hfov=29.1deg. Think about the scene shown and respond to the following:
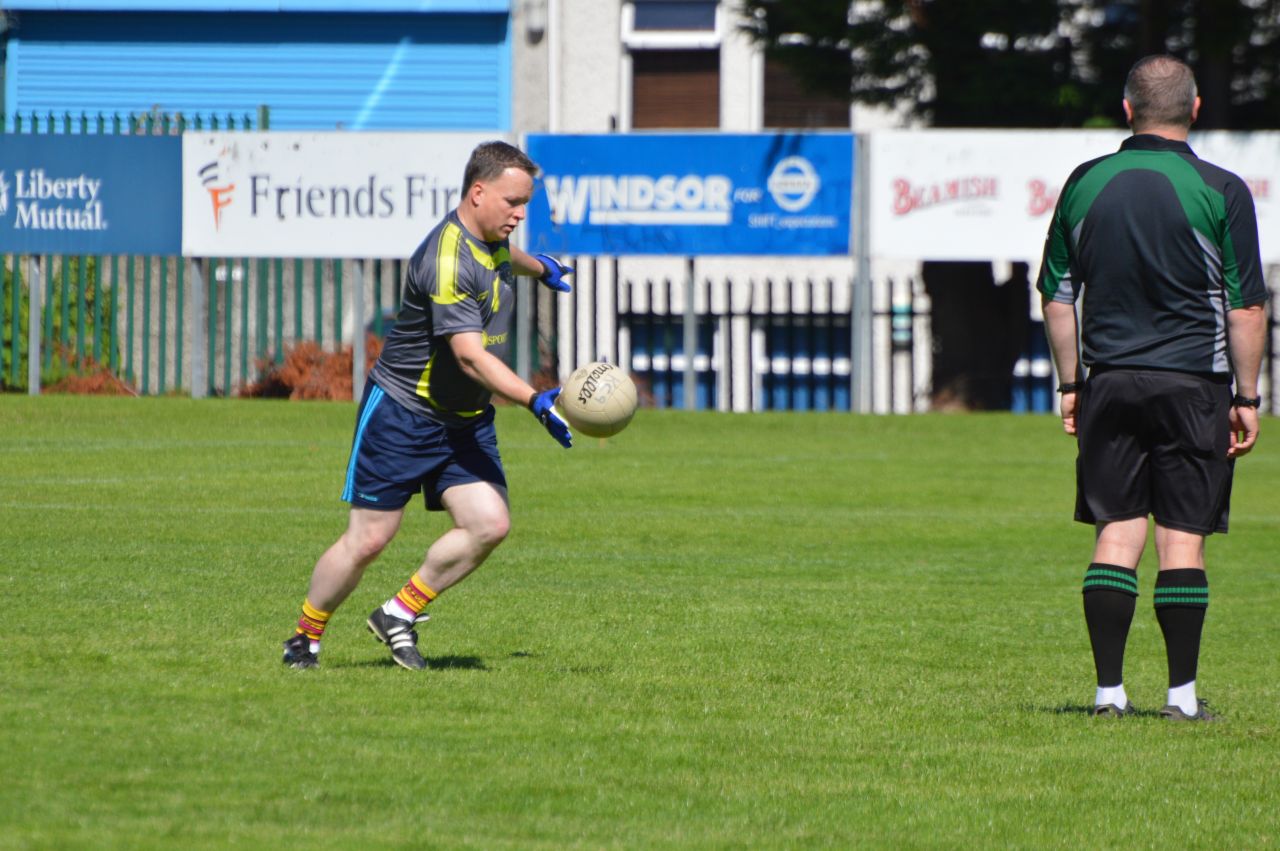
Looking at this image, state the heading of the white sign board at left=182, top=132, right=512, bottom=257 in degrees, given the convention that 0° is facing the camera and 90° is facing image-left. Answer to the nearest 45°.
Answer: approximately 0°

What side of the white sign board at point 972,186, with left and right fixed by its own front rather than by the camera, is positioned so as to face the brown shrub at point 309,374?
right

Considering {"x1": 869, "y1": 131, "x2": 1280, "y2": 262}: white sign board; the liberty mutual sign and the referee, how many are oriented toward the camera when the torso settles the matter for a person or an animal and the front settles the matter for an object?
2

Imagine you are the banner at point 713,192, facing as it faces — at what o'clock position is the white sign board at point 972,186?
The white sign board is roughly at 9 o'clock from the banner.

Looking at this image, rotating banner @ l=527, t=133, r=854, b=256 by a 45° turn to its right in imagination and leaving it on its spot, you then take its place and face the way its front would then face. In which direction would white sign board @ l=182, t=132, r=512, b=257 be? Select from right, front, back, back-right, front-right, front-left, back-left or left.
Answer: front-right

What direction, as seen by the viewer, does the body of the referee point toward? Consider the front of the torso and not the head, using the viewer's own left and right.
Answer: facing away from the viewer

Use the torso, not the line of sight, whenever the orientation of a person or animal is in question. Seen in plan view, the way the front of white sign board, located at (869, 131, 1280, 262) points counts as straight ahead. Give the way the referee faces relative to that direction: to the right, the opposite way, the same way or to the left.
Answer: the opposite way

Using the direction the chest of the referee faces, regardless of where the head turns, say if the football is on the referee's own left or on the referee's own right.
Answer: on the referee's own left

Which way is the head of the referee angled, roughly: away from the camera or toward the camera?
away from the camera

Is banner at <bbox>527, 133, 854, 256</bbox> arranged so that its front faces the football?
yes

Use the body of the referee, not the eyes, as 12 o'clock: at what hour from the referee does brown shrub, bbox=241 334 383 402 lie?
The brown shrub is roughly at 11 o'clock from the referee.

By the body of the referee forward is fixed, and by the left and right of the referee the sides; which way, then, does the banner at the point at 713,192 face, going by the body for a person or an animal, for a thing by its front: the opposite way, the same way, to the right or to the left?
the opposite way

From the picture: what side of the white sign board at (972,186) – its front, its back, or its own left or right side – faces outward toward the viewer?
front

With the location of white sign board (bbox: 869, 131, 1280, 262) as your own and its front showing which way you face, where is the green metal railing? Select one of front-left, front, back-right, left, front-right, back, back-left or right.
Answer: right
